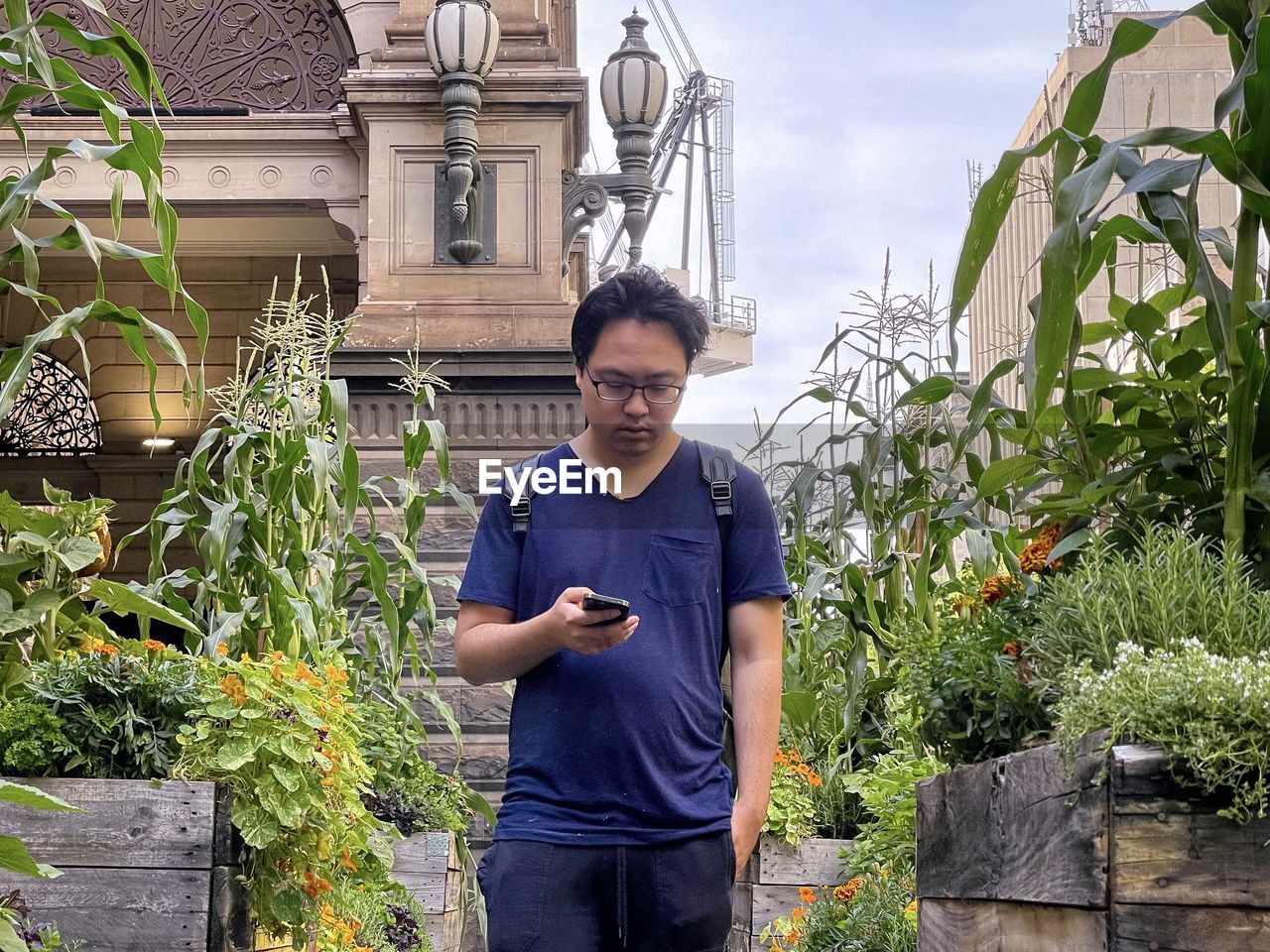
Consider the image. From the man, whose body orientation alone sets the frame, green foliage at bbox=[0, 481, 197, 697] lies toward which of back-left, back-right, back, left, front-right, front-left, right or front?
back-right

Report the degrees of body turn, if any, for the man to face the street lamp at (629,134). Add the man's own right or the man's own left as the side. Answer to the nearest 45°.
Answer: approximately 180°

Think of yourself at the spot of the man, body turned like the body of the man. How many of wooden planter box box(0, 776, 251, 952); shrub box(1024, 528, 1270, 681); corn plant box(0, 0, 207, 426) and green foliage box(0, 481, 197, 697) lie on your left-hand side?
1

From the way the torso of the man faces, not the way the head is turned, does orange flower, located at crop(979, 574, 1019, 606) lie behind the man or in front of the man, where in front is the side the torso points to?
behind

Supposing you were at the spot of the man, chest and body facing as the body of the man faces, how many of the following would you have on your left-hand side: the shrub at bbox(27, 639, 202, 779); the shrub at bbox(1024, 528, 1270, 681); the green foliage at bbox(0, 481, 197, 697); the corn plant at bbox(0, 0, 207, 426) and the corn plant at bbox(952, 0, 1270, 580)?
2

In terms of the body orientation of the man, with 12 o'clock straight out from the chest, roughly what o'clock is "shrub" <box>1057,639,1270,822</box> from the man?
The shrub is roughly at 10 o'clock from the man.

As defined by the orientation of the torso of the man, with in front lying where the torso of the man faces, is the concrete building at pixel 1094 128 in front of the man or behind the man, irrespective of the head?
behind

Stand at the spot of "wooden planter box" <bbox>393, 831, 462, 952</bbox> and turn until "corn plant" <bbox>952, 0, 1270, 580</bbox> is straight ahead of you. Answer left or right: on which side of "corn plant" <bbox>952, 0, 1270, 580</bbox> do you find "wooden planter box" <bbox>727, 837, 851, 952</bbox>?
left

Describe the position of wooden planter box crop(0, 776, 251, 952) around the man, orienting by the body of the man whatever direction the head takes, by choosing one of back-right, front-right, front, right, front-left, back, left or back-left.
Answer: back-right

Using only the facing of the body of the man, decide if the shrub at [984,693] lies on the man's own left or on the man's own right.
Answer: on the man's own left

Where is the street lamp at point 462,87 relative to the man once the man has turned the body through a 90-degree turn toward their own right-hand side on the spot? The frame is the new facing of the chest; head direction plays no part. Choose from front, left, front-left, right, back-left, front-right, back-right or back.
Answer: right

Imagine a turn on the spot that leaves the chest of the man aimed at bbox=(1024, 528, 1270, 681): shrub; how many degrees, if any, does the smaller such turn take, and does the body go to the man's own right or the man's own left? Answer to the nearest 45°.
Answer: approximately 90° to the man's own left

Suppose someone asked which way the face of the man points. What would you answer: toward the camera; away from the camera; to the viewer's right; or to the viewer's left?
toward the camera

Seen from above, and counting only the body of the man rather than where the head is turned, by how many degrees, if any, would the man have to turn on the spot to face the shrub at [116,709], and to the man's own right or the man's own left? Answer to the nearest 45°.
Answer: approximately 135° to the man's own right

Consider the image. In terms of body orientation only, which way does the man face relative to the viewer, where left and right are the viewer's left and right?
facing the viewer

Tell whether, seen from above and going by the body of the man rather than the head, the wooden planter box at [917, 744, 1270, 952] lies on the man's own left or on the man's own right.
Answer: on the man's own left
